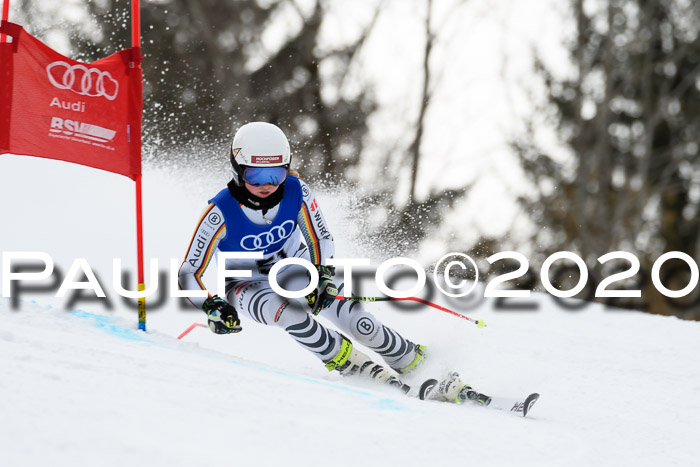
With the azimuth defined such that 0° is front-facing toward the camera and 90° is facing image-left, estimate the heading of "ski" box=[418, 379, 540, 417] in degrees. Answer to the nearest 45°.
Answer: approximately 315°

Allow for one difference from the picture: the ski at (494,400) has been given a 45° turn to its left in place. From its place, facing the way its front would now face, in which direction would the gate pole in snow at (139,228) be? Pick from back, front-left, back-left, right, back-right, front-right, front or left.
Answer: back

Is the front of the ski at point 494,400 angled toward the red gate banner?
no

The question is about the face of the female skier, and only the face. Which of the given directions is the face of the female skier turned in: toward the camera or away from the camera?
toward the camera

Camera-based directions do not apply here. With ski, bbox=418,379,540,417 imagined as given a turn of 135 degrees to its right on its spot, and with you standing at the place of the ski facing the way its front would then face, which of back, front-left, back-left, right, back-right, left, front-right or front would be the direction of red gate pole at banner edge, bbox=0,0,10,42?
front
